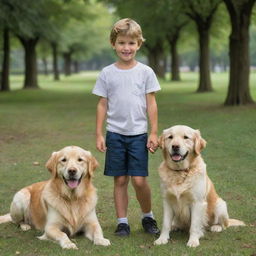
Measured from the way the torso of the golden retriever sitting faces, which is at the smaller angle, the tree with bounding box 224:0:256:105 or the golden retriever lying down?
the golden retriever lying down

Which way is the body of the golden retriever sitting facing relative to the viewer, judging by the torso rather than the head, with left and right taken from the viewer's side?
facing the viewer and to the left of the viewer

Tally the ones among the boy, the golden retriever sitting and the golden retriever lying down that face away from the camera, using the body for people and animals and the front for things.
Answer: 0

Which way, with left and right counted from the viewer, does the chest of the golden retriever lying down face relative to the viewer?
facing the viewer and to the right of the viewer

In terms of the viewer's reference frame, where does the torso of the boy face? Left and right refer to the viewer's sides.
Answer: facing the viewer

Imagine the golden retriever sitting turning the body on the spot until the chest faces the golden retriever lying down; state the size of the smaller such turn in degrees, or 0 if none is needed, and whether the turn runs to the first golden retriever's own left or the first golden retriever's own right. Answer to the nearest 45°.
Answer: approximately 45° to the first golden retriever's own right

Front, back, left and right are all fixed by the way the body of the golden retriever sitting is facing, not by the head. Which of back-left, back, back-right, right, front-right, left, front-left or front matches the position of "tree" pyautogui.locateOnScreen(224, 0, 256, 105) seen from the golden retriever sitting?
back-right

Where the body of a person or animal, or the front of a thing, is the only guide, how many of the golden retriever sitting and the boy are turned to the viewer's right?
0

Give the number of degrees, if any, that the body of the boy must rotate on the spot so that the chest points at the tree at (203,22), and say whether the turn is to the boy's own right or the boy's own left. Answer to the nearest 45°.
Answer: approximately 180°
